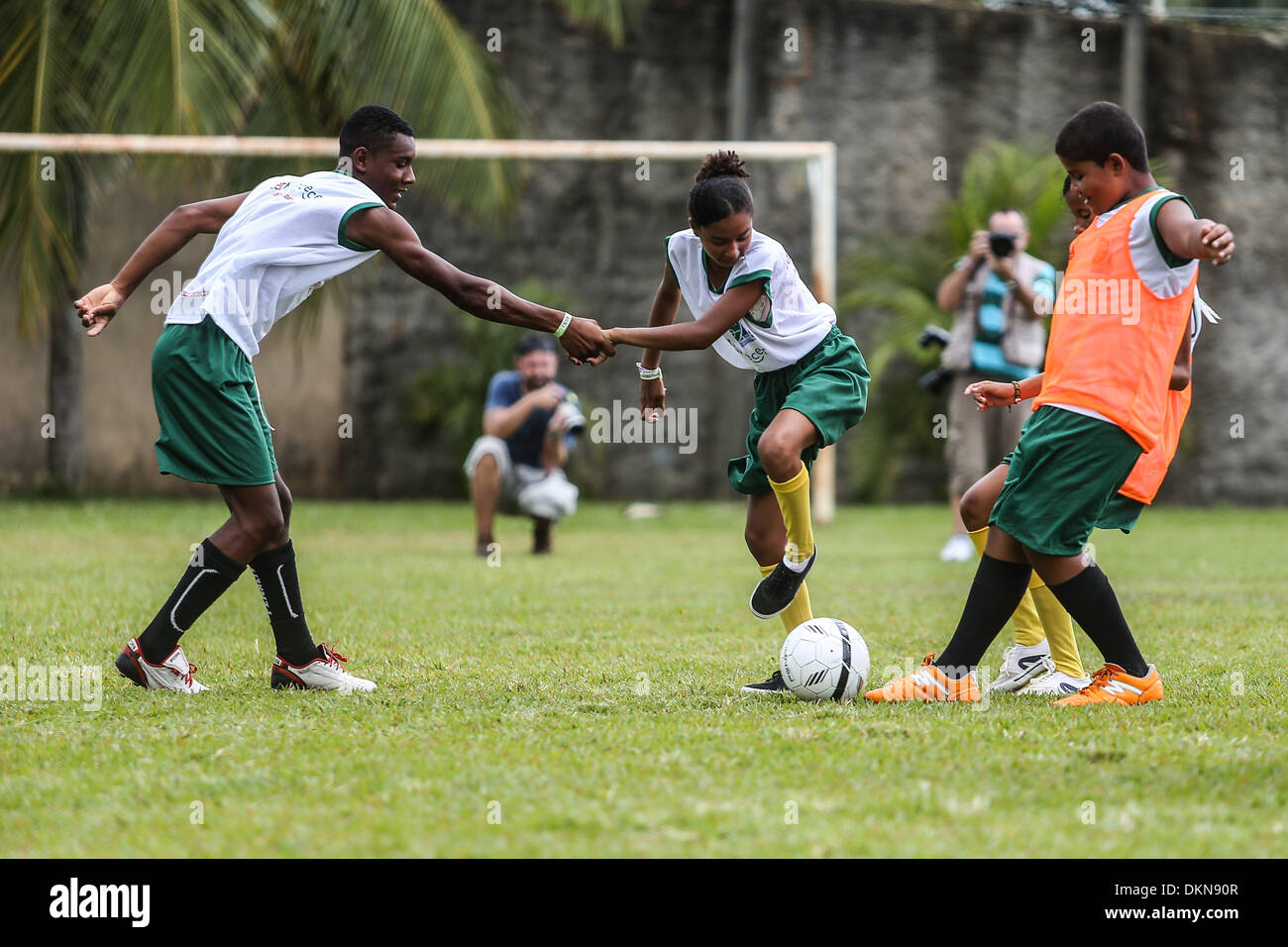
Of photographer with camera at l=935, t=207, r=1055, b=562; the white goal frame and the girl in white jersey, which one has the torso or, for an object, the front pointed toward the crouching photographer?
the white goal frame

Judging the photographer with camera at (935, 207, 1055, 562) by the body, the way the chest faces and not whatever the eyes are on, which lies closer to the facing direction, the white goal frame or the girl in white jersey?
the girl in white jersey

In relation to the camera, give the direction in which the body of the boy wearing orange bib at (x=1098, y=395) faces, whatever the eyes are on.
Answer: to the viewer's left

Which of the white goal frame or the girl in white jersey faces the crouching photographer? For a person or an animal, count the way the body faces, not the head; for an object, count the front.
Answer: the white goal frame

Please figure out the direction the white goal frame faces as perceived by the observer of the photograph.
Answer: facing the viewer

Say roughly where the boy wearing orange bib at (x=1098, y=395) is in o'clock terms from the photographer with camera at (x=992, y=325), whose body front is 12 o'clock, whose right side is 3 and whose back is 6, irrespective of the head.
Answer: The boy wearing orange bib is roughly at 12 o'clock from the photographer with camera.

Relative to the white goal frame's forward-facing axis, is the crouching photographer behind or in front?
in front

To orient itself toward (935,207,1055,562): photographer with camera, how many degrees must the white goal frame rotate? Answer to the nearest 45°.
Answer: approximately 45° to its left
